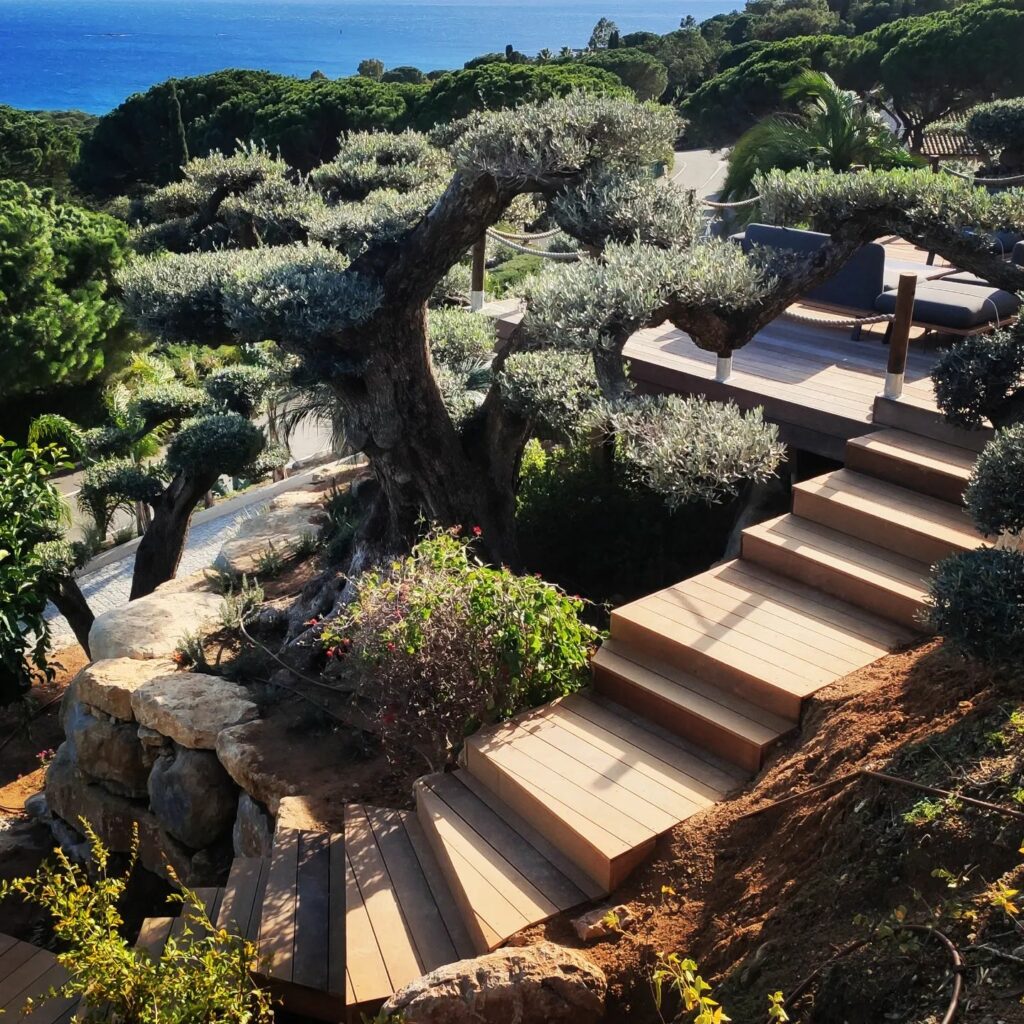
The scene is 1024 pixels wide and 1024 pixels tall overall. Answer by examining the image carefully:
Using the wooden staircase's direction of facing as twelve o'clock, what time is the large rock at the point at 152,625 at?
The large rock is roughly at 3 o'clock from the wooden staircase.

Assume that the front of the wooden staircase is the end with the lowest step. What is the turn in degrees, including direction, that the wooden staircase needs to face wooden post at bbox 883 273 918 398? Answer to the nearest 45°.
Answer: approximately 180°

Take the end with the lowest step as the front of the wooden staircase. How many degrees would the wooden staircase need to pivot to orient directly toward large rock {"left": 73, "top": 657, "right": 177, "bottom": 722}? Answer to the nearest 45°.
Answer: approximately 90° to its right

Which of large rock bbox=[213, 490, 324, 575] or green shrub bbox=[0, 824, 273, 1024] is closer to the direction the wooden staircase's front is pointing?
the green shrub

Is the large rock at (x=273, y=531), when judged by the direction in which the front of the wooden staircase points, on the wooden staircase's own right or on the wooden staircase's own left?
on the wooden staircase's own right

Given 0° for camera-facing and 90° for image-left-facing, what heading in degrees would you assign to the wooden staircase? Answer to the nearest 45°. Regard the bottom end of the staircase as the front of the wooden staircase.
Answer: approximately 45°

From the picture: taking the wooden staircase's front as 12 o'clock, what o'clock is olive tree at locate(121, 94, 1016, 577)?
The olive tree is roughly at 4 o'clock from the wooden staircase.

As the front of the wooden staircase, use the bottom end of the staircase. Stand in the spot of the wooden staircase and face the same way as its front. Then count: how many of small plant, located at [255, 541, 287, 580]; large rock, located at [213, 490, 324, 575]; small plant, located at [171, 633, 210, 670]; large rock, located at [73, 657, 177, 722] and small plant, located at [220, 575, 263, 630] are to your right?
5

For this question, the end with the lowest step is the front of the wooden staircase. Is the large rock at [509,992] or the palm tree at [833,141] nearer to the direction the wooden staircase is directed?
the large rock

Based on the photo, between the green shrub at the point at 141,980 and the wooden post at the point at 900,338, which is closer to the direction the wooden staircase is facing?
the green shrub

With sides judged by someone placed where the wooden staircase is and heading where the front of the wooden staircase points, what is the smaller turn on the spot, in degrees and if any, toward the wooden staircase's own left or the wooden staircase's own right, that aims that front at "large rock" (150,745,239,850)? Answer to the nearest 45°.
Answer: approximately 90° to the wooden staircase's own right

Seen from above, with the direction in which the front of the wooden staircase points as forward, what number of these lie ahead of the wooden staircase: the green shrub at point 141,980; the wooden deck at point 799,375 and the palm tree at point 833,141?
1

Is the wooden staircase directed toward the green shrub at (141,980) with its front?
yes

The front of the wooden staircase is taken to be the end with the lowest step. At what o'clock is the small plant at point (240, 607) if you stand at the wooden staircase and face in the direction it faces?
The small plant is roughly at 3 o'clock from the wooden staircase.
